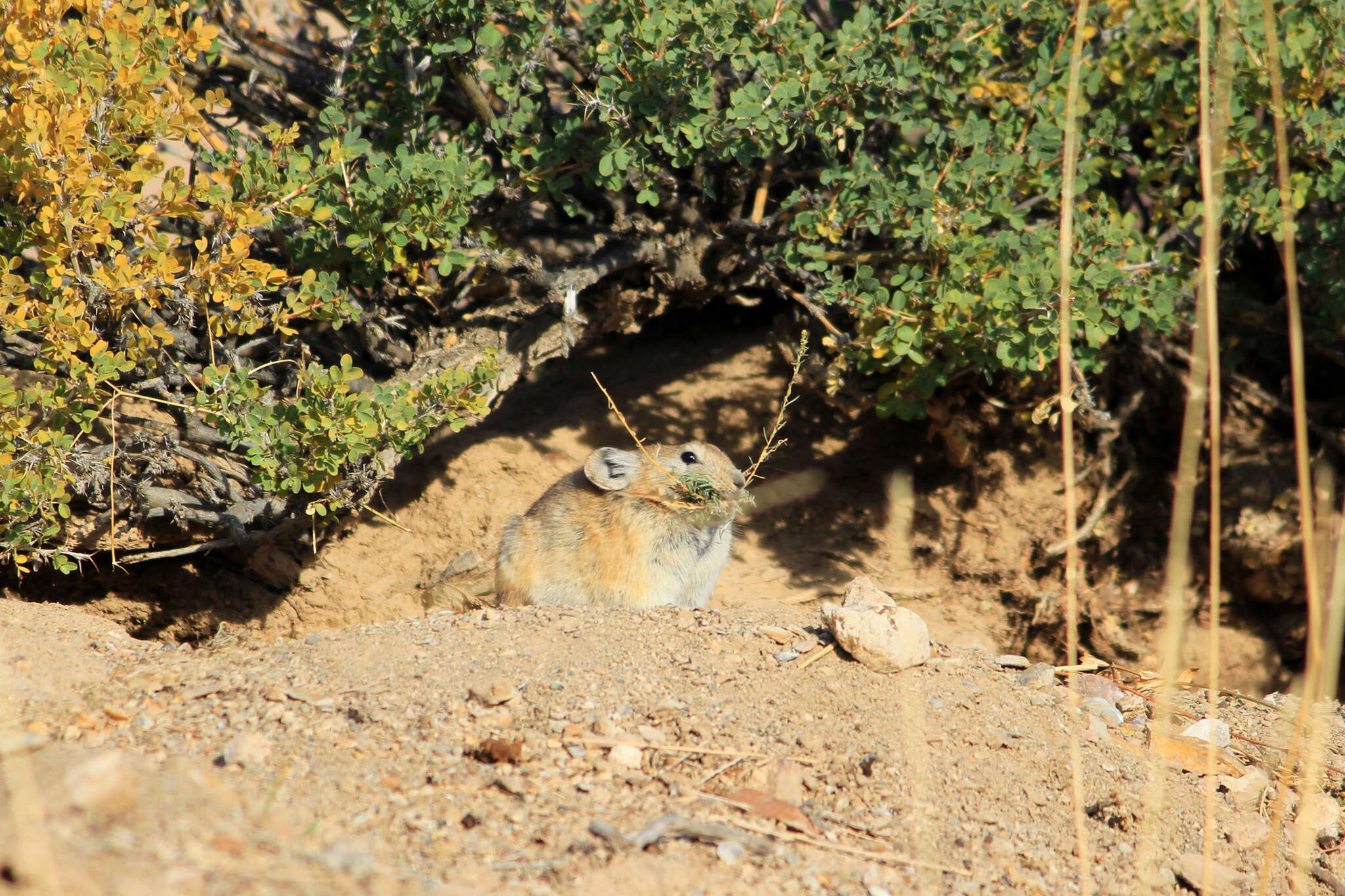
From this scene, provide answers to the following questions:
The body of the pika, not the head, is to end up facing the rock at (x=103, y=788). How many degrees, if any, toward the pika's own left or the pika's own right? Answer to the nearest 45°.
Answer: approximately 90° to the pika's own right

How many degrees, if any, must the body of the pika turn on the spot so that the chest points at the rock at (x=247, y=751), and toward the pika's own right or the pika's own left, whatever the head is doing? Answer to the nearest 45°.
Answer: approximately 90° to the pika's own right

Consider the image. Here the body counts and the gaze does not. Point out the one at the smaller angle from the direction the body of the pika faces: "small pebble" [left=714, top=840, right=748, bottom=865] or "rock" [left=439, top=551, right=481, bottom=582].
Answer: the small pebble

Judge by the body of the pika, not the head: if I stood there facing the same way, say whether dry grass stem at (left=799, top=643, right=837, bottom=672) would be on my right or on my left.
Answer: on my right

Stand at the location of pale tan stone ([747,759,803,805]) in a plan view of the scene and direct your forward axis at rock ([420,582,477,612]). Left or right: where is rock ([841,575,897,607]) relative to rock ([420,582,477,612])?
right

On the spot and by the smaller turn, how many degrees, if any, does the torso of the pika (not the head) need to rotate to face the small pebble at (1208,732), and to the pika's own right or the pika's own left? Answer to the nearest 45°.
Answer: approximately 45° to the pika's own right

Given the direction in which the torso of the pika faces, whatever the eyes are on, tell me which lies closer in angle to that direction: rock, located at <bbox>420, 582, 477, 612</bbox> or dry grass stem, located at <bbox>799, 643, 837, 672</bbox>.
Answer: the dry grass stem

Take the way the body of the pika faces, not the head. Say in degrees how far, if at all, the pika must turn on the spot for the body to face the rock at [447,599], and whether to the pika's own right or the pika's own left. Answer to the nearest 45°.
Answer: approximately 135° to the pika's own left

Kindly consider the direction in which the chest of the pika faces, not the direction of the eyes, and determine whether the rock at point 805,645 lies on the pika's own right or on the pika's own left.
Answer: on the pika's own right

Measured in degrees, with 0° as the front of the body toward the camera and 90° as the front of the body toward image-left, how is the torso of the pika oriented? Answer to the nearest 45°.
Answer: approximately 270°

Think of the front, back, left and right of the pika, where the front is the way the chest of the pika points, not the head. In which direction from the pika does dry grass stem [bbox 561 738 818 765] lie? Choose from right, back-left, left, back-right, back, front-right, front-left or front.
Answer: right

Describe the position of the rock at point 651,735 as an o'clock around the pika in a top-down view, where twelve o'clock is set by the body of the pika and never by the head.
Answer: The rock is roughly at 3 o'clock from the pika.

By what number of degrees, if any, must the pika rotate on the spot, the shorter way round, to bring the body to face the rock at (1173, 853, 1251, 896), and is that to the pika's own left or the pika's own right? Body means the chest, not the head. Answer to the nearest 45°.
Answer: approximately 45° to the pika's own right

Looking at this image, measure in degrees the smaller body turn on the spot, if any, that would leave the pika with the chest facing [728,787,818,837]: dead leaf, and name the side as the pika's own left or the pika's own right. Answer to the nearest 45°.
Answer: approximately 90° to the pika's own right
